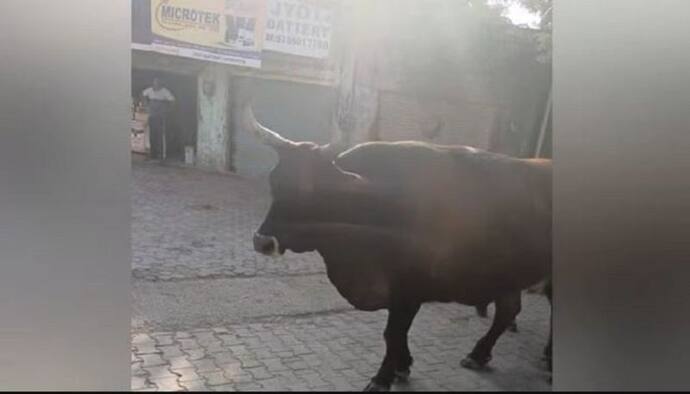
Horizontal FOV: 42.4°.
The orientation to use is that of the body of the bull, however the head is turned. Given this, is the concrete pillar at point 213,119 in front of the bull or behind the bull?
in front

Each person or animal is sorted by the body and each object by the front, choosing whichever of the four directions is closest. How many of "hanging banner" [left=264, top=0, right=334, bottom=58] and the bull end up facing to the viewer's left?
1

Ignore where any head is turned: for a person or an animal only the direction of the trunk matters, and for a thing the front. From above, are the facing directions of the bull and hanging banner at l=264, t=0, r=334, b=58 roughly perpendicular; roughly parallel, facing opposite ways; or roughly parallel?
roughly perpendicular

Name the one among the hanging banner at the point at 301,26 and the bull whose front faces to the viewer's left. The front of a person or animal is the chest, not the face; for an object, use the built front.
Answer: the bull

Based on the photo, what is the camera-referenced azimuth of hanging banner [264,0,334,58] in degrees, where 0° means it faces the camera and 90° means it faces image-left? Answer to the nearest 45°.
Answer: approximately 0°

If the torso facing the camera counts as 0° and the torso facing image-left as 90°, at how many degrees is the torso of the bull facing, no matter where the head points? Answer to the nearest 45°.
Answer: approximately 90°

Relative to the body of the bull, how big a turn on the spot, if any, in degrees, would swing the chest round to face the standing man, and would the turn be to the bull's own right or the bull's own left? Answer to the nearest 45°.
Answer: approximately 90° to the bull's own right
